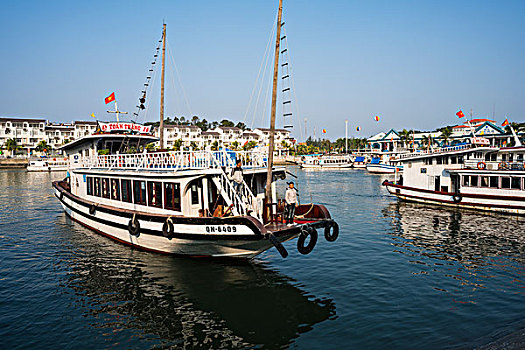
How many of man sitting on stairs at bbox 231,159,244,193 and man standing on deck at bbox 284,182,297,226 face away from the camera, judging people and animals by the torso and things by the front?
0

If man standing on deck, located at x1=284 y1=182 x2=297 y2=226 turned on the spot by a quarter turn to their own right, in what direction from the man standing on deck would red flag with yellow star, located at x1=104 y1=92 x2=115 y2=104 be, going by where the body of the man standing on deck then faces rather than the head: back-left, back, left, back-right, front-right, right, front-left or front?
front-right

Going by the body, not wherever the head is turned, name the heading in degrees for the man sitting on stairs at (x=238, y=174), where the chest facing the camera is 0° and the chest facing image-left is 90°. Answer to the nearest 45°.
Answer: approximately 315°

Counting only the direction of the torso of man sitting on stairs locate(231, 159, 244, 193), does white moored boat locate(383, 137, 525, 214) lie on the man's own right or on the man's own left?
on the man's own left

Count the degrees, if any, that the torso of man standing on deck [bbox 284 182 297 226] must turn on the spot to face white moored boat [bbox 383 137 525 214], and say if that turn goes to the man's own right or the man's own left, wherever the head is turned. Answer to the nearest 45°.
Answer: approximately 135° to the man's own left

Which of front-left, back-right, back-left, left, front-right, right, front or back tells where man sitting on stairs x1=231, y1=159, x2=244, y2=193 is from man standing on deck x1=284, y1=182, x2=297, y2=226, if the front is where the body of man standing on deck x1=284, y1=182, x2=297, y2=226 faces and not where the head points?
right

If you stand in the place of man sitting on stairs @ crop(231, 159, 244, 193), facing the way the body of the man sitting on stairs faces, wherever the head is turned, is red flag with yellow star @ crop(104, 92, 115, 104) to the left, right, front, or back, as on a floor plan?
back

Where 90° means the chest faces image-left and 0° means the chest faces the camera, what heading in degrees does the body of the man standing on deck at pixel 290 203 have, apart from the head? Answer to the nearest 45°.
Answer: approximately 0°

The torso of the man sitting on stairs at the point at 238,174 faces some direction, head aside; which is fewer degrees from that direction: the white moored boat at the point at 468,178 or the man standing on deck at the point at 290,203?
the man standing on deck

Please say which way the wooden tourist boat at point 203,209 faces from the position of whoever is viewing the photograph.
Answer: facing the viewer and to the right of the viewer
